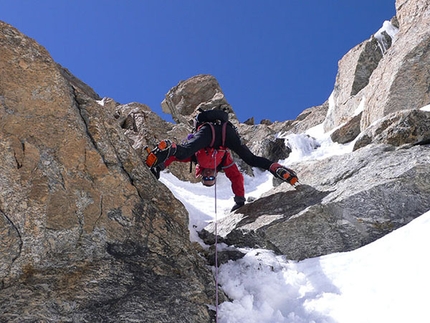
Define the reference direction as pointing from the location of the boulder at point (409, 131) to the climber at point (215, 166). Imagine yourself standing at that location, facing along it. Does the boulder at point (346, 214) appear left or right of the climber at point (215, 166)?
left

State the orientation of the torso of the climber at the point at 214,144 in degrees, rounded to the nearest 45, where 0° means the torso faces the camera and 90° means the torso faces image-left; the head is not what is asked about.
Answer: approximately 180°

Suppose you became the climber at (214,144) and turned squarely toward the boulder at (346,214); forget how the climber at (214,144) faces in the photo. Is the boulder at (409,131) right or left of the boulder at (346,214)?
left
